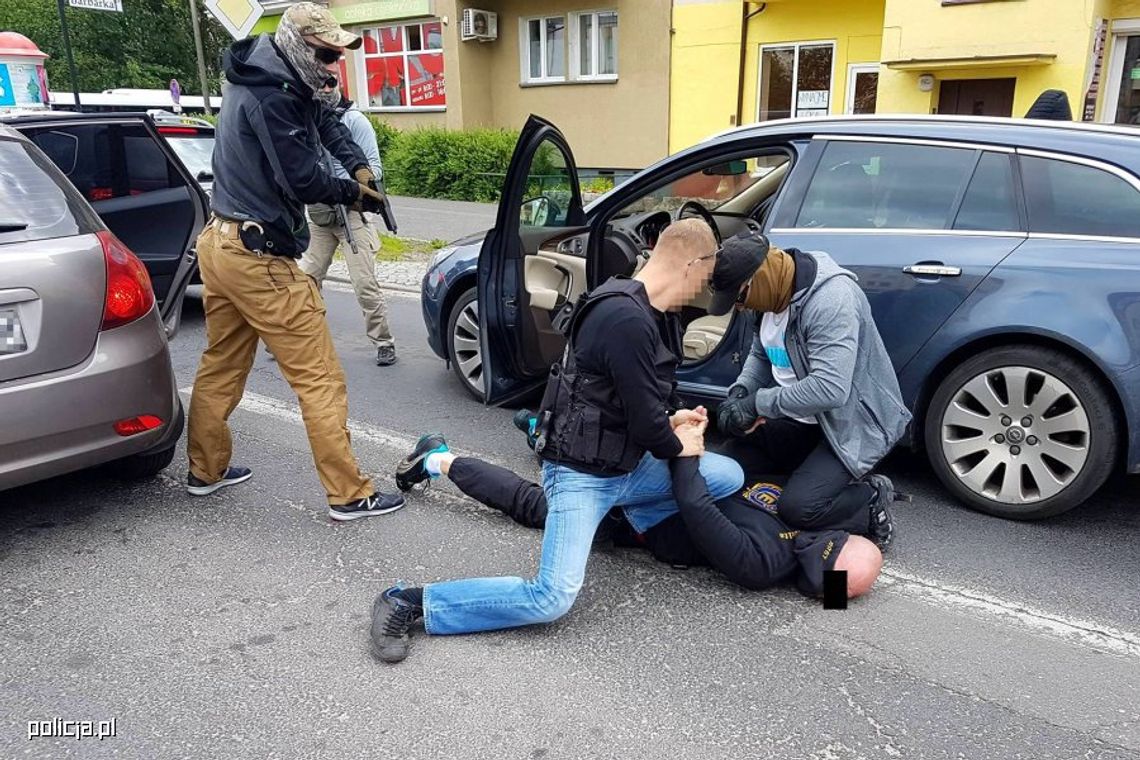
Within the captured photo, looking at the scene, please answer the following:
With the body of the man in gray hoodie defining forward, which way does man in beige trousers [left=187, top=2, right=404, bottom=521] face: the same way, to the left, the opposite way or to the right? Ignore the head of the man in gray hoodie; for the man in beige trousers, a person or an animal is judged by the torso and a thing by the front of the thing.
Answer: the opposite way

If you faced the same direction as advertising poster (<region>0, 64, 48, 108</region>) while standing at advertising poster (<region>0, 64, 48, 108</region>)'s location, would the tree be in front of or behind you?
behind

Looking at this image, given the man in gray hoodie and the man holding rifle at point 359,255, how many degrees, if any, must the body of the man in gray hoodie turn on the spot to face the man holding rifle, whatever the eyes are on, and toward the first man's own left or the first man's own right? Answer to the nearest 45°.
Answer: approximately 90° to the first man's own right

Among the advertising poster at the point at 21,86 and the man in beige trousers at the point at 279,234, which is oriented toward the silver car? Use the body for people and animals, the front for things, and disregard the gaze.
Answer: the advertising poster

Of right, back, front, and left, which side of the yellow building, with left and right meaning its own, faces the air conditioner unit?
right

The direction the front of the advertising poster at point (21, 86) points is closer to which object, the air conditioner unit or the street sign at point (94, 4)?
the street sign

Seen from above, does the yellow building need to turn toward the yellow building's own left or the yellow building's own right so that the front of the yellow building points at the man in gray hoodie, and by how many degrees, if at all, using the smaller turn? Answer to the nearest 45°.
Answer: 0° — it already faces them

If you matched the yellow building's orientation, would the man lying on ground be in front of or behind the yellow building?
in front

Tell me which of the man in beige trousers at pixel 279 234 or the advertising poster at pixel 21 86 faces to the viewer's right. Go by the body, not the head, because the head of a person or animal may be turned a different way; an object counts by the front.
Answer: the man in beige trousers

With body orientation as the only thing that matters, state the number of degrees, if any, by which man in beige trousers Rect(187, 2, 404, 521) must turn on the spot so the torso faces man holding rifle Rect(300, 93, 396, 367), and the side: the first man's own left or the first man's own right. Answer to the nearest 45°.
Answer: approximately 90° to the first man's own left

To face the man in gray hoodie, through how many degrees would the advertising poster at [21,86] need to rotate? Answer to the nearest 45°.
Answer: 0° — it already faces them

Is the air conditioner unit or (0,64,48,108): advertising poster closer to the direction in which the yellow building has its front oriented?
the advertising poster

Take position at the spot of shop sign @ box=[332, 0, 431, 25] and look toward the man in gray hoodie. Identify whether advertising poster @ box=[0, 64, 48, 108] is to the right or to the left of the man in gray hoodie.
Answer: right

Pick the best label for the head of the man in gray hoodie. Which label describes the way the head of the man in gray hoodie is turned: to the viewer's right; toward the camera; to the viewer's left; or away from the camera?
to the viewer's left

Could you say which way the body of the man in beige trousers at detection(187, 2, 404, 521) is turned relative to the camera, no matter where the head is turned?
to the viewer's right

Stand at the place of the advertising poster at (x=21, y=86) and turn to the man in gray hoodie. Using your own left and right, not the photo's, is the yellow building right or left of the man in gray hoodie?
left
